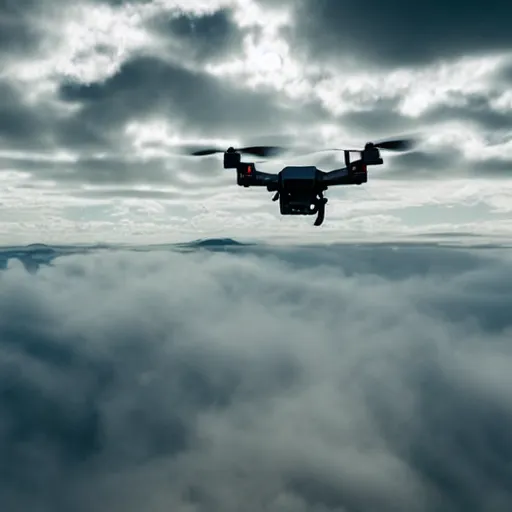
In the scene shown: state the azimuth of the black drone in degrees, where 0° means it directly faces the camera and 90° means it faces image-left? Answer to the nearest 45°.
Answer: approximately 0°
